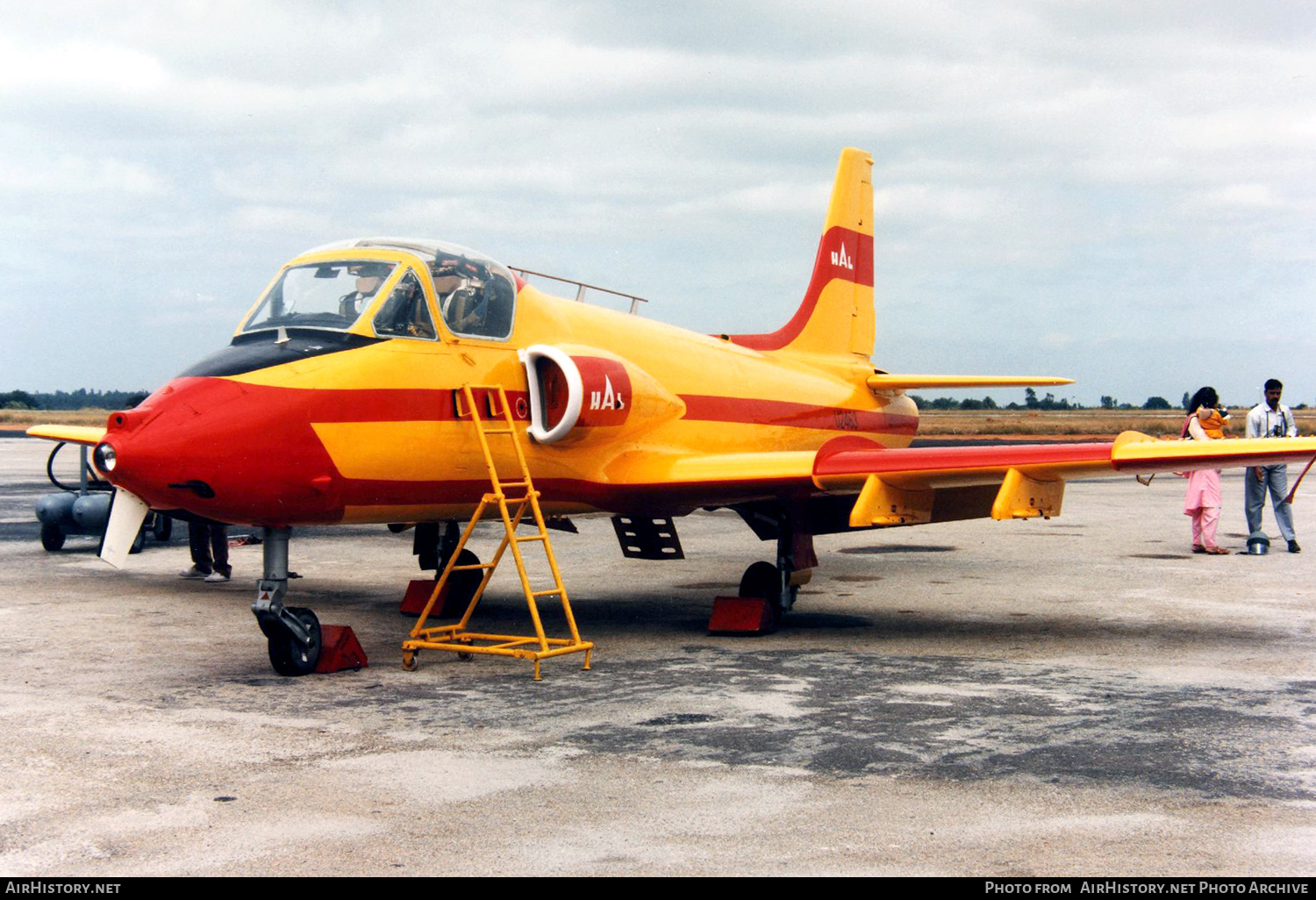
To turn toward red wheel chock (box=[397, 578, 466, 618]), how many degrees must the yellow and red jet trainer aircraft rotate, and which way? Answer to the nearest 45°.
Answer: approximately 135° to its right

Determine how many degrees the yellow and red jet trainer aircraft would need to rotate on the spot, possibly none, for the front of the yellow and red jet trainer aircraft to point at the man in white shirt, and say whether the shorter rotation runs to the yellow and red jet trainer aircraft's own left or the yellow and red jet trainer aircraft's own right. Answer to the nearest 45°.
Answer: approximately 180°

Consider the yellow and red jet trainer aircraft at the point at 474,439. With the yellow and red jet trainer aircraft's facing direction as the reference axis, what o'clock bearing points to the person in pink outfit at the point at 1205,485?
The person in pink outfit is roughly at 6 o'clock from the yellow and red jet trainer aircraft.

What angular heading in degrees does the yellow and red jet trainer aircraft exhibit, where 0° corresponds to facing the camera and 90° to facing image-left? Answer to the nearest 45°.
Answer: approximately 45°
